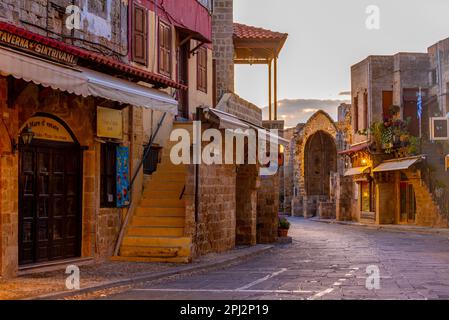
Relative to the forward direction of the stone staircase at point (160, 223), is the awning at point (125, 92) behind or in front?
in front

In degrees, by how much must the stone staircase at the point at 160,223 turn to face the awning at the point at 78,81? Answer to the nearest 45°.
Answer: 0° — it already faces it

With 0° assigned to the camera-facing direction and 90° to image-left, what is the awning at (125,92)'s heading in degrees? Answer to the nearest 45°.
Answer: approximately 315°

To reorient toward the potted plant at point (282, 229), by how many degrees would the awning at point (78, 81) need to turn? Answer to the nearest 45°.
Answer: approximately 90° to its left

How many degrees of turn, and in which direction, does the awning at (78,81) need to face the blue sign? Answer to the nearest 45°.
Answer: approximately 135° to its left

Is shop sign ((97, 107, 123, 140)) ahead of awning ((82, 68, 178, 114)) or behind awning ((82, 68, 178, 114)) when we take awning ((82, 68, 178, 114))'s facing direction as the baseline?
behind

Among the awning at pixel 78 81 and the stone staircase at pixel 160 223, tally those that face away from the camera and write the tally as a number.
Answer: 0
